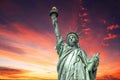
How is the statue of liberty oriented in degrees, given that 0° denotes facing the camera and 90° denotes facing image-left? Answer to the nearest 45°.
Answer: approximately 0°
